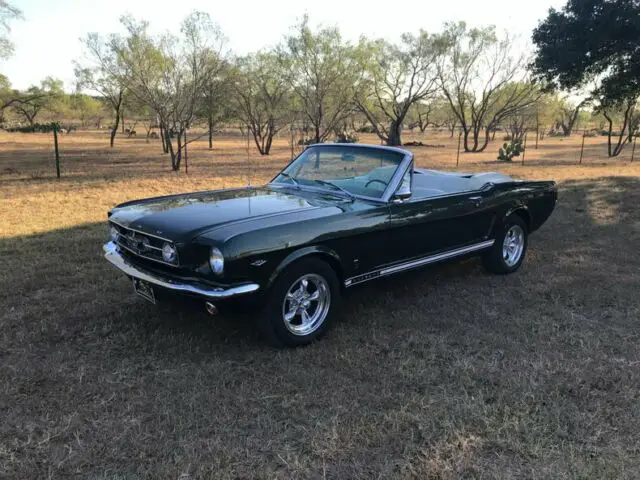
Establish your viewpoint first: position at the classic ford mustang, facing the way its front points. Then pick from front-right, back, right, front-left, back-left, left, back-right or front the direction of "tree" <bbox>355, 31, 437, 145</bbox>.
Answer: back-right

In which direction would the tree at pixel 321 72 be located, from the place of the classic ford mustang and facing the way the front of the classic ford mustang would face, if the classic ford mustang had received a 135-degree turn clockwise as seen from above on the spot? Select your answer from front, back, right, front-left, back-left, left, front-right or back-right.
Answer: front

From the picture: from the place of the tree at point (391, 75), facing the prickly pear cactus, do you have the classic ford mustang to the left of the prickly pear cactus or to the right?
right

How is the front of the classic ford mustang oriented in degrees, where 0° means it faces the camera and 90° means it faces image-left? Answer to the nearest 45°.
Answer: approximately 45°

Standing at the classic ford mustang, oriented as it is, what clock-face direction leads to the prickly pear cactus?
The prickly pear cactus is roughly at 5 o'clock from the classic ford mustang.

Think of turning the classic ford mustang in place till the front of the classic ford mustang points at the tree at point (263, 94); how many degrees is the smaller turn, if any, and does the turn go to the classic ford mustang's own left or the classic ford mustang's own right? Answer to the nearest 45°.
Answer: approximately 135° to the classic ford mustang's own right

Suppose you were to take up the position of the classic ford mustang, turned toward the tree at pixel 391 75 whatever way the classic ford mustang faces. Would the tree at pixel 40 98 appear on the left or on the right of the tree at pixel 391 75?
left

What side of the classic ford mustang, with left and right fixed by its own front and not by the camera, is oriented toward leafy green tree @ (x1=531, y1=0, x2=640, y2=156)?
back
